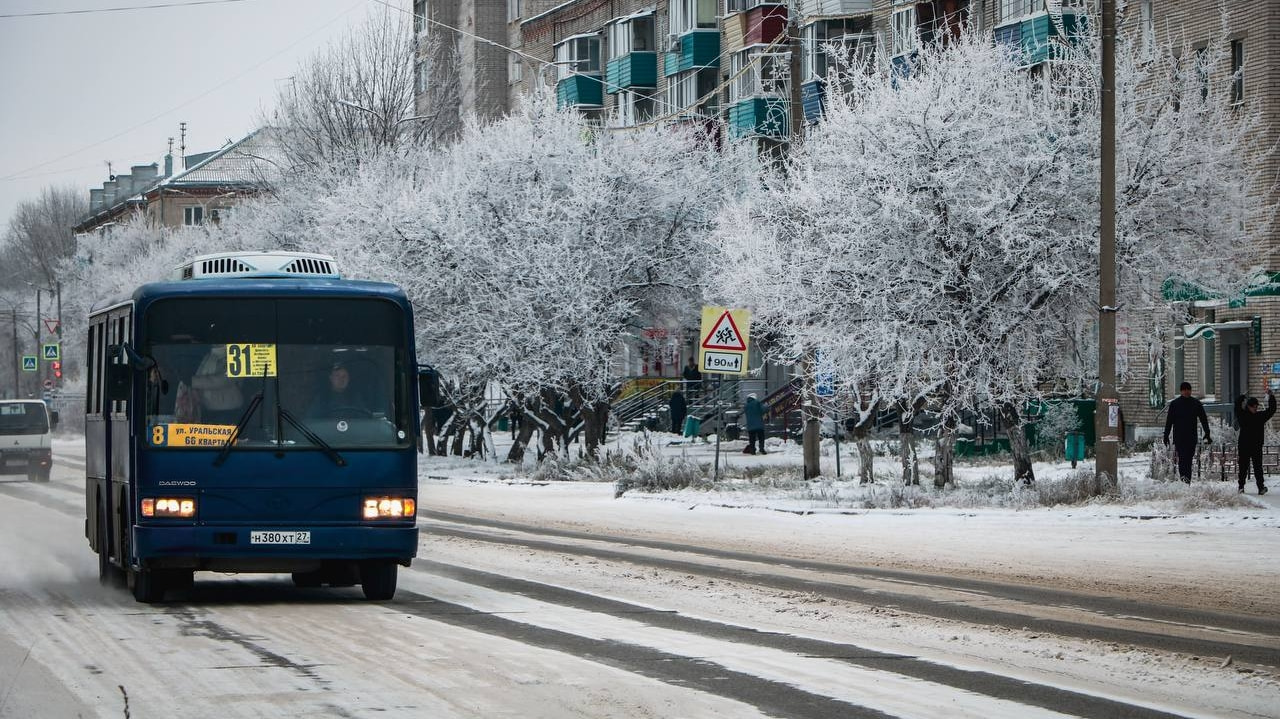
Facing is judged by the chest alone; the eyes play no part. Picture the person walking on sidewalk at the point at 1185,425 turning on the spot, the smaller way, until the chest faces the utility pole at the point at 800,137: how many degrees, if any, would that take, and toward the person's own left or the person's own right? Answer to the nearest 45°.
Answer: approximately 90° to the person's own right

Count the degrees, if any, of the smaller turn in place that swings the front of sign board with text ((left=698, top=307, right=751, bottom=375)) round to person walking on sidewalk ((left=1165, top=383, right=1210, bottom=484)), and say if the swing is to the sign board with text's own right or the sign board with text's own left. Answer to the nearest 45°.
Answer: approximately 90° to the sign board with text's own left

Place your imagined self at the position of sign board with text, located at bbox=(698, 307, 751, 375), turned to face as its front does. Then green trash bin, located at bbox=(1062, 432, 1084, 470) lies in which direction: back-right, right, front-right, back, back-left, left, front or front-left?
back-left

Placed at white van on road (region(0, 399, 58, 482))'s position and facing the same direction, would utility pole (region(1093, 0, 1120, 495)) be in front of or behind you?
in front

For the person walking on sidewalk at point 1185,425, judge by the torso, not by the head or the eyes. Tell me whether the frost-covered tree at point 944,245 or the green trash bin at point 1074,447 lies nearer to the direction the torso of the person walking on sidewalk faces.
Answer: the frost-covered tree

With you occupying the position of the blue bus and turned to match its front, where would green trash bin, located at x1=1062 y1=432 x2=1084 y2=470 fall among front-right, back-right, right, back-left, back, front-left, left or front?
back-left

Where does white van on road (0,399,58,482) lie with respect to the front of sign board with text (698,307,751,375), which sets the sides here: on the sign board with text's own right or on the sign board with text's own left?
on the sign board with text's own right

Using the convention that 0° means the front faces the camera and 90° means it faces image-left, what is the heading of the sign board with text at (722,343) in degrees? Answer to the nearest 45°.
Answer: approximately 0°

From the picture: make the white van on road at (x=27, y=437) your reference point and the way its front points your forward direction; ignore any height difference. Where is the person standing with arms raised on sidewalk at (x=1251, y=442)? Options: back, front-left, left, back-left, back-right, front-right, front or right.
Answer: front-left

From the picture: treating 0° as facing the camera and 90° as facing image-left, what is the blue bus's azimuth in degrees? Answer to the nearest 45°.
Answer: approximately 0°

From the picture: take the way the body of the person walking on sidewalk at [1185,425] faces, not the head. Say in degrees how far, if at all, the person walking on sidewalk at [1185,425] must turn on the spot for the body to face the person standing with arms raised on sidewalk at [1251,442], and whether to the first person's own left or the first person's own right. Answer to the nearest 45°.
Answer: approximately 45° to the first person's own left

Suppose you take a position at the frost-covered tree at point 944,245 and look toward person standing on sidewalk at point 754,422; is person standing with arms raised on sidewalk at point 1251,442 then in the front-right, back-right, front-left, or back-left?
back-right
